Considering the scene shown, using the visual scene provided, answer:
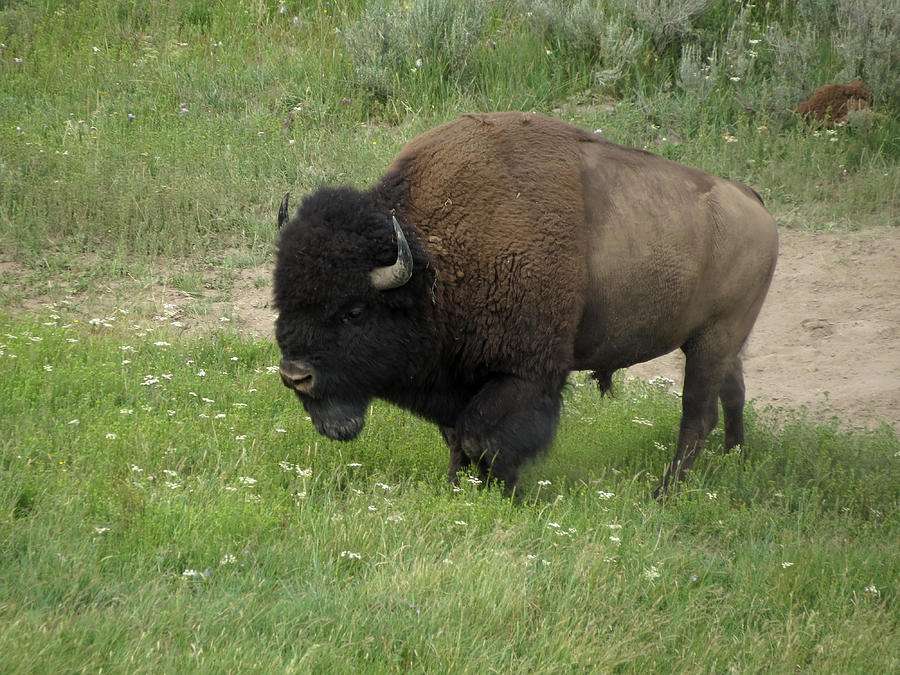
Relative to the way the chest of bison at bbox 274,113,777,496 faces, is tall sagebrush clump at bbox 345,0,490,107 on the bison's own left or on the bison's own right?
on the bison's own right

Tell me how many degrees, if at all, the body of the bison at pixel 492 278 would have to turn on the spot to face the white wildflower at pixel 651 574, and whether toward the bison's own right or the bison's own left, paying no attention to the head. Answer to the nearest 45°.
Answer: approximately 90° to the bison's own left

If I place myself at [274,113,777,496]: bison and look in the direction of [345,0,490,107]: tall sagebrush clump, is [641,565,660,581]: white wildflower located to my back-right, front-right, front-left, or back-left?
back-right

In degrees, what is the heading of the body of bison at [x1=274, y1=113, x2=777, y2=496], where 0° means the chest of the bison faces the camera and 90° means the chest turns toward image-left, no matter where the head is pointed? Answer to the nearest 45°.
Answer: approximately 45°
